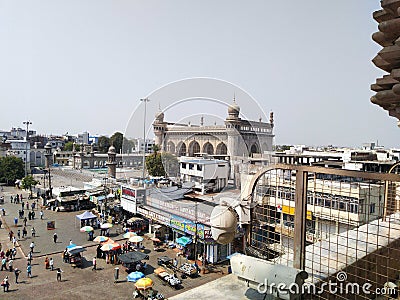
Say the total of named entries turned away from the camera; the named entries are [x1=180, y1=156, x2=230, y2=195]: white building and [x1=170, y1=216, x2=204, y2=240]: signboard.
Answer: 0

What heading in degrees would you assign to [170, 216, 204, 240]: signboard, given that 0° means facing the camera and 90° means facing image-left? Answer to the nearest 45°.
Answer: approximately 45°

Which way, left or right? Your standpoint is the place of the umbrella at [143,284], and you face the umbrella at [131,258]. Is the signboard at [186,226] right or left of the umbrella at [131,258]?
right

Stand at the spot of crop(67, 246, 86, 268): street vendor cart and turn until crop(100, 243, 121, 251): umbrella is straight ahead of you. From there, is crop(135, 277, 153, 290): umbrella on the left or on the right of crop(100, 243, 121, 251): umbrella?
right

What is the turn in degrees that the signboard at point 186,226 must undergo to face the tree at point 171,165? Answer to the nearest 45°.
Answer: approximately 135° to its right

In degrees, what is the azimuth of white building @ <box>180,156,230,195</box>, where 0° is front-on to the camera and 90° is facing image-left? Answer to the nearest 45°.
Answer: approximately 45°

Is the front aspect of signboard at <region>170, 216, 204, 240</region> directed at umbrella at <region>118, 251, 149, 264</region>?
yes

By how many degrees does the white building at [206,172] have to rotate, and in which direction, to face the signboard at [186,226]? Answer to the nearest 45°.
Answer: approximately 45° to its left

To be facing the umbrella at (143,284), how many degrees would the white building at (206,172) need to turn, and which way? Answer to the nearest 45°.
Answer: approximately 45° to its left

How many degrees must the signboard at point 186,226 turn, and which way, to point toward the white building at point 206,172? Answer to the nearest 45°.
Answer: approximately 135° to its right

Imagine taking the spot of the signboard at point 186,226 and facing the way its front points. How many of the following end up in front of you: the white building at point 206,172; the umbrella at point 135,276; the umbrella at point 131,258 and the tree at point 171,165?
2

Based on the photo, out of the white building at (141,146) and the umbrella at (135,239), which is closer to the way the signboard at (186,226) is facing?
the umbrella

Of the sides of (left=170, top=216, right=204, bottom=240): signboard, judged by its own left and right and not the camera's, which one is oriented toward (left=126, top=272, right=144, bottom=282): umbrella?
front

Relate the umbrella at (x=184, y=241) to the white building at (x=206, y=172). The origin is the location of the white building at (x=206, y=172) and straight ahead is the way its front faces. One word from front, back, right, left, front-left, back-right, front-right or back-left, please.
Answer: front-left
